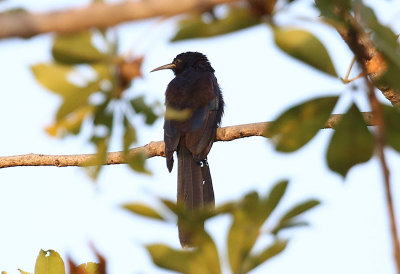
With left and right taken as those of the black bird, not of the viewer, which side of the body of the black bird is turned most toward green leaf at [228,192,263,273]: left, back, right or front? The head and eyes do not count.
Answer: back

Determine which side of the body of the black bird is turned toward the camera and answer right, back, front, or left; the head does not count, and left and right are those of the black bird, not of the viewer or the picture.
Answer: back

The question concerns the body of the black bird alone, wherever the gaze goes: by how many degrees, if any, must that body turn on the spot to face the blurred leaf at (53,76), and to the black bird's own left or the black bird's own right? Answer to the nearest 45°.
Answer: approximately 180°

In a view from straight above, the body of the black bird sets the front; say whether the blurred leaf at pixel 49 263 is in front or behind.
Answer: behind

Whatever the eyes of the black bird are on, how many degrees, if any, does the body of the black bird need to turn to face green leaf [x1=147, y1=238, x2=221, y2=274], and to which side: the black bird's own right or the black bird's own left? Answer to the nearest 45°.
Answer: approximately 180°

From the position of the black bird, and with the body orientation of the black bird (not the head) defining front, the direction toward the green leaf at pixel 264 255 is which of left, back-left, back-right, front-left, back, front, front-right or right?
back
